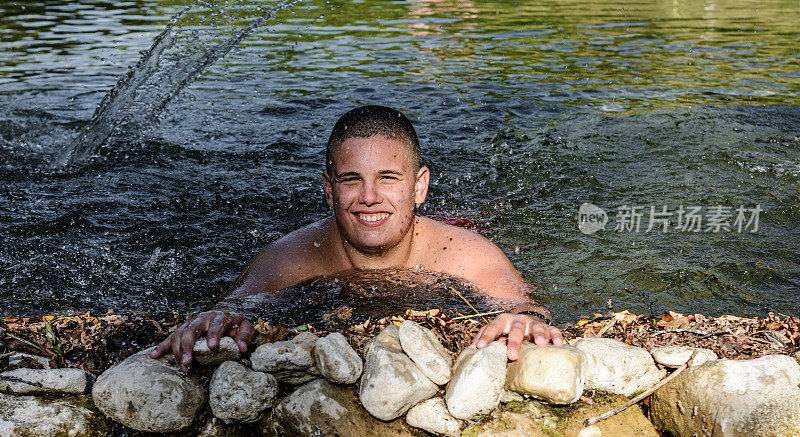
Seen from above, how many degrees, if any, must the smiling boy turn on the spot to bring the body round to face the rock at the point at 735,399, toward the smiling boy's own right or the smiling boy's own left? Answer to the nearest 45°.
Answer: approximately 45° to the smiling boy's own left

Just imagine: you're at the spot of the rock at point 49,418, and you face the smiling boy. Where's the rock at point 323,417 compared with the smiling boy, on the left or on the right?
right

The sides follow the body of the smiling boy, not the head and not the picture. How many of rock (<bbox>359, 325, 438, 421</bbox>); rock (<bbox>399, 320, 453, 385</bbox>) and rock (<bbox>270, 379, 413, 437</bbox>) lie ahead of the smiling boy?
3

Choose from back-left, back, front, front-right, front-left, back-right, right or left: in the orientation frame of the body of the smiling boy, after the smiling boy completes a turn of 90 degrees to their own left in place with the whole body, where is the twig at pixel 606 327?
front-right

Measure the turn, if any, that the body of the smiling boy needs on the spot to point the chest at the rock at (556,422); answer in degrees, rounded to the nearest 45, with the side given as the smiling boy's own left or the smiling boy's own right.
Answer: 0° — they already face it

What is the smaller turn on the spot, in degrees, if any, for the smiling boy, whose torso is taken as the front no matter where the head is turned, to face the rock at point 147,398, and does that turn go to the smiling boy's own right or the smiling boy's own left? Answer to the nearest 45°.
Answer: approximately 45° to the smiling boy's own right

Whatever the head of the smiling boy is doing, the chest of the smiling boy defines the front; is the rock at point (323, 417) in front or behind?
in front

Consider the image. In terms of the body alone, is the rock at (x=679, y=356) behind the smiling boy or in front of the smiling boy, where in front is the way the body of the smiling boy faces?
in front

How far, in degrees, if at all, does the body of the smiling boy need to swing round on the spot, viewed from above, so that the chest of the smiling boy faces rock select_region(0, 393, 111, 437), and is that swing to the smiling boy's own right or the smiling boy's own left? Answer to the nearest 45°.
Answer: approximately 45° to the smiling boy's own right

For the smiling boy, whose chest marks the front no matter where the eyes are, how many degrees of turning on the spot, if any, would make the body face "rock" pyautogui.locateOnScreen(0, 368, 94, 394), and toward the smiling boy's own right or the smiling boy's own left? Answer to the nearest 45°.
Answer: approximately 45° to the smiling boy's own right

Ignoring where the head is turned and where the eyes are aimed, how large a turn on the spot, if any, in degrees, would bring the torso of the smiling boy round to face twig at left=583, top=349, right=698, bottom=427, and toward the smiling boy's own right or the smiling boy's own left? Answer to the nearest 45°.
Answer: approximately 45° to the smiling boy's own left

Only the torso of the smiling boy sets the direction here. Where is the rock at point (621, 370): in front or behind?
in front

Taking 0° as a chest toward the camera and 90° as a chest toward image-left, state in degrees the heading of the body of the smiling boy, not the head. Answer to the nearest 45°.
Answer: approximately 0°

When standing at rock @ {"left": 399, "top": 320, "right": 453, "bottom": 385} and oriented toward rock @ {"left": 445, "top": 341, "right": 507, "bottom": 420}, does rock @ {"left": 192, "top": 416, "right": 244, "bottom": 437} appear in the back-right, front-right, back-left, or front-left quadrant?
back-right
